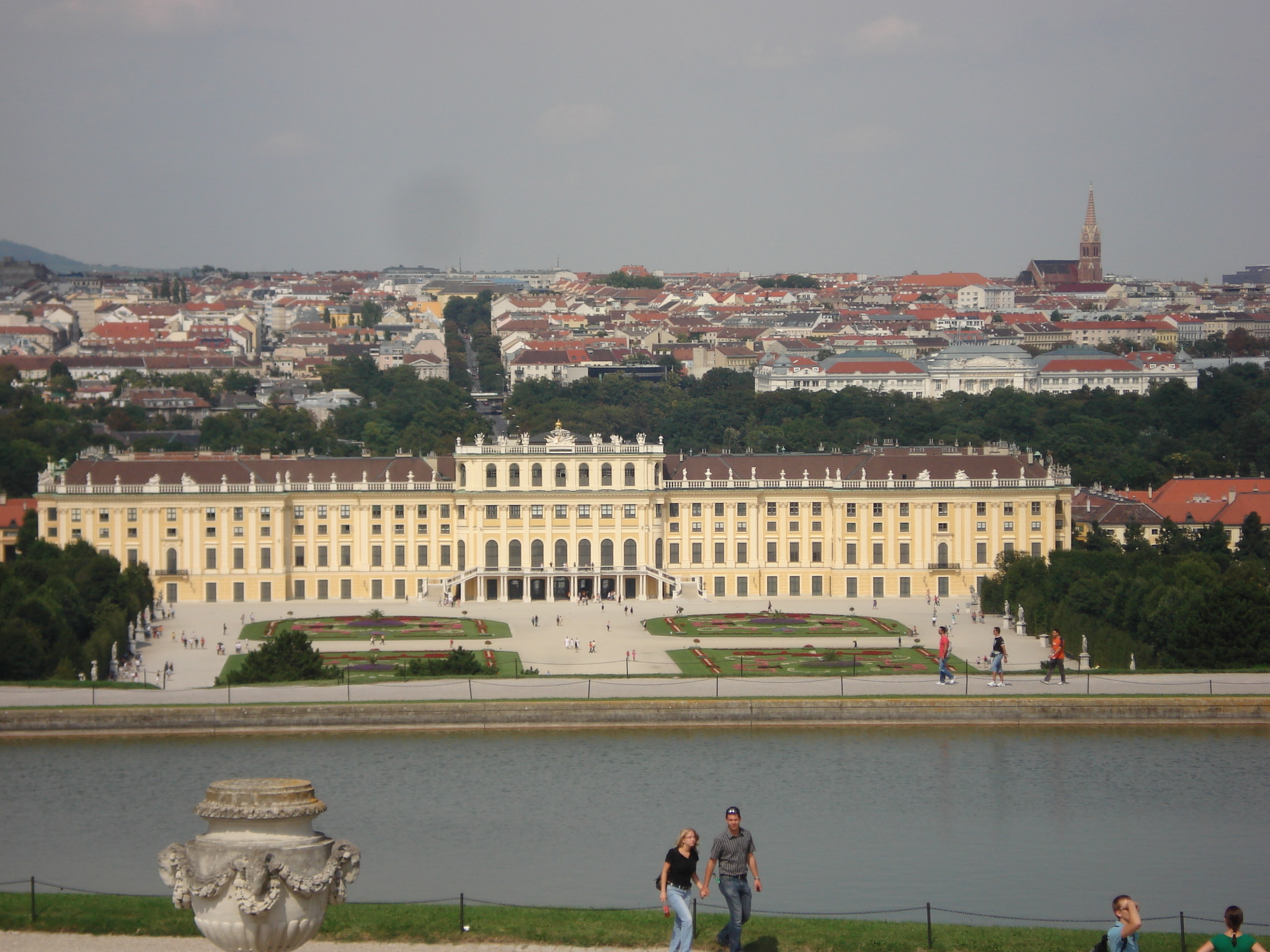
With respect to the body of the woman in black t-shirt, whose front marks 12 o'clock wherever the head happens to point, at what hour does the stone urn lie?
The stone urn is roughly at 3 o'clock from the woman in black t-shirt.

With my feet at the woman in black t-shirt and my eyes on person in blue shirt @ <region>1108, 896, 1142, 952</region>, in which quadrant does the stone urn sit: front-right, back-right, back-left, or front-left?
back-right

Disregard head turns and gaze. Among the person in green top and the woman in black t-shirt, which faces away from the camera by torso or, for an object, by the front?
the person in green top

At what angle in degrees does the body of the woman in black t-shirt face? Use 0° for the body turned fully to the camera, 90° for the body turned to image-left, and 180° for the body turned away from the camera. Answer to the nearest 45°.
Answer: approximately 315°

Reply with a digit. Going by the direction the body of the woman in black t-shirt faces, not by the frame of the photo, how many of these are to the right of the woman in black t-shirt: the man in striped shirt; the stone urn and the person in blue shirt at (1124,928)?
1

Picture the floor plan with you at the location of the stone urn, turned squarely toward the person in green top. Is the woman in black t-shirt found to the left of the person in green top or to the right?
left

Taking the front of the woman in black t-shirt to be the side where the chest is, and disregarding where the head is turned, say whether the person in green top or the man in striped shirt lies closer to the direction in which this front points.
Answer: the person in green top

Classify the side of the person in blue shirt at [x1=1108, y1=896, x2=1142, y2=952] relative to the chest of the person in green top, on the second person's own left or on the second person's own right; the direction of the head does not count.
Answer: on the second person's own left

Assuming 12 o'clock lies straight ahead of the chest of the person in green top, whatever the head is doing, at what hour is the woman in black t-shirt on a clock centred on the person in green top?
The woman in black t-shirt is roughly at 9 o'clock from the person in green top.

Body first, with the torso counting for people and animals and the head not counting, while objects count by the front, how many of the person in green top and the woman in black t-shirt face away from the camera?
1

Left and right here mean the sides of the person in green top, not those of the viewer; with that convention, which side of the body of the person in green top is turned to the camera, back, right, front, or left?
back

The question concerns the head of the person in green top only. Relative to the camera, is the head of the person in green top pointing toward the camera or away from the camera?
away from the camera
